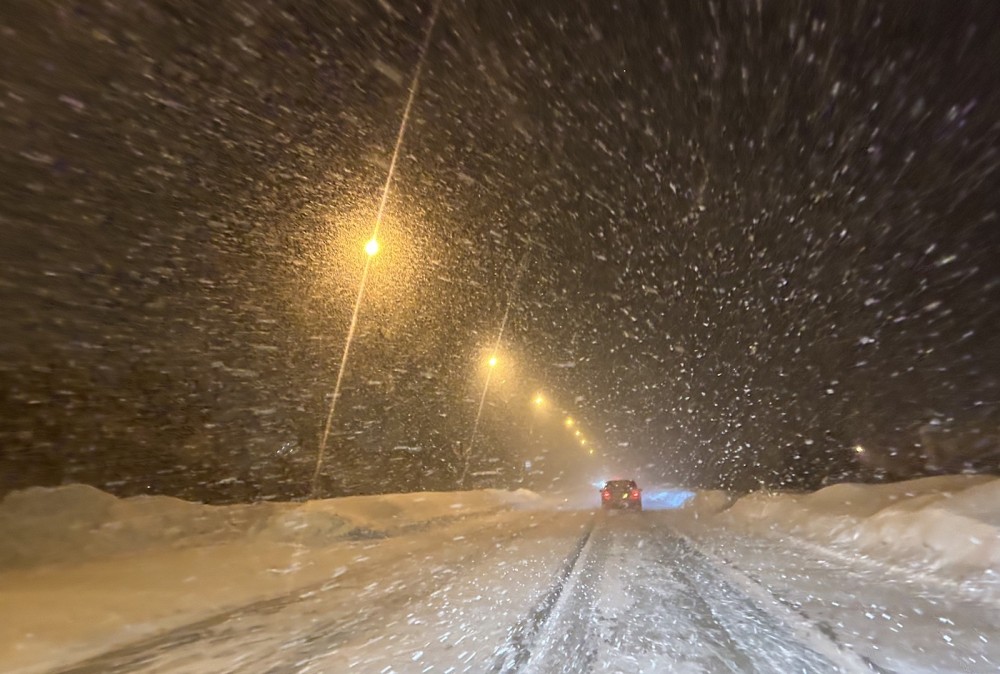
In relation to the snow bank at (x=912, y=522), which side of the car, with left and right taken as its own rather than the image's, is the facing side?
back

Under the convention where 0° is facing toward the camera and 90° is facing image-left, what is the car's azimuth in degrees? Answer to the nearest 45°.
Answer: approximately 180°

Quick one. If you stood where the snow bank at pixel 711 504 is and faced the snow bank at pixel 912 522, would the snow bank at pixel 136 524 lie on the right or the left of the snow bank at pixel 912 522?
right

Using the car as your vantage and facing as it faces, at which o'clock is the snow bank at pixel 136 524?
The snow bank is roughly at 7 o'clock from the car.
